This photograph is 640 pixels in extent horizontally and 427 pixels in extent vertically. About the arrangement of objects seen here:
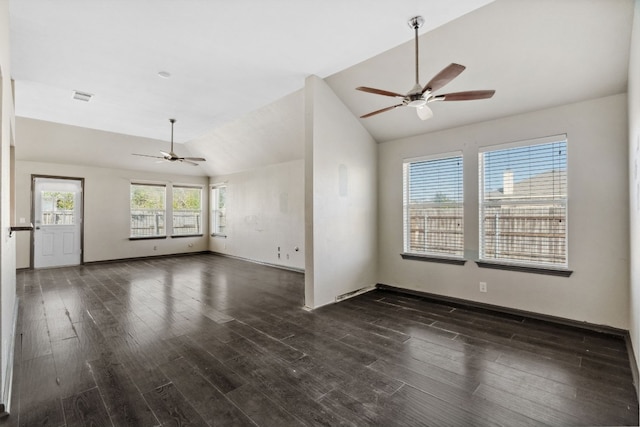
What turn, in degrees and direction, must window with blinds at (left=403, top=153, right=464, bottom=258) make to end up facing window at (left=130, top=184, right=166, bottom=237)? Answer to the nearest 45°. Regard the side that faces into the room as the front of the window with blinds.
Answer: approximately 45° to its right

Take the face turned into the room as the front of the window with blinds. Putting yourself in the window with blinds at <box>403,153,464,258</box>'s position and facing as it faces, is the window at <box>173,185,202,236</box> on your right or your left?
on your right

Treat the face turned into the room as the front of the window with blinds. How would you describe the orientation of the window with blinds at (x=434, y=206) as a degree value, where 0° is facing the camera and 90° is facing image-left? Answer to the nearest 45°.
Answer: approximately 45°

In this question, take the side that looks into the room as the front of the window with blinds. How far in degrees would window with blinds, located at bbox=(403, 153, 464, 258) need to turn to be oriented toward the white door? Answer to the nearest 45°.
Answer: approximately 45° to its right

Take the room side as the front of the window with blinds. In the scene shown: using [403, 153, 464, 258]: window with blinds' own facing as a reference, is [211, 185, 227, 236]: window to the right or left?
on its right
